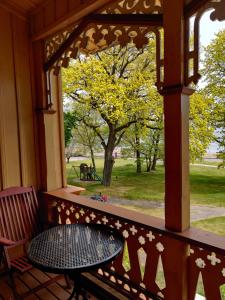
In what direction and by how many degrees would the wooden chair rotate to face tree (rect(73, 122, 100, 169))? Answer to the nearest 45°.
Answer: approximately 135° to its left

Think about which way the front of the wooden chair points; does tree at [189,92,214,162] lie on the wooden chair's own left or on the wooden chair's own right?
on the wooden chair's own left

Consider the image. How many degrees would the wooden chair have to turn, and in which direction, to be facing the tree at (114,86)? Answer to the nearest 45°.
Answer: approximately 90° to its left

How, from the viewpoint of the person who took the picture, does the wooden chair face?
facing the viewer and to the right of the viewer

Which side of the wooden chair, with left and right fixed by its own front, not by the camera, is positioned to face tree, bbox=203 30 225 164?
left

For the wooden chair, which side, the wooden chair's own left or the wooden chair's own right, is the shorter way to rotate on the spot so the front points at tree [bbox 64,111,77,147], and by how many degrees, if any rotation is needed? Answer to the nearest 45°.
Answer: approximately 135° to the wooden chair's own left
